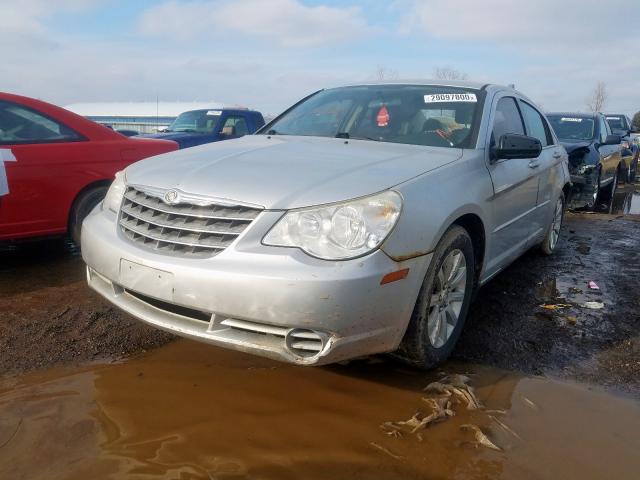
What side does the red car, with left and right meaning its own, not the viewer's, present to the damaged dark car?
back

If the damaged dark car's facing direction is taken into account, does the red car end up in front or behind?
in front

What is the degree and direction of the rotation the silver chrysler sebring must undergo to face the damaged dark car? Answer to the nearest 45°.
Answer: approximately 180°

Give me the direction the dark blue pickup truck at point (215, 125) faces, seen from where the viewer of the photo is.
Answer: facing the viewer and to the left of the viewer

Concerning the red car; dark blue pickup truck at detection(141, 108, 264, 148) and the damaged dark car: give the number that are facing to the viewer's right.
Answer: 0

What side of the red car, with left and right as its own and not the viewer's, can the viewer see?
left

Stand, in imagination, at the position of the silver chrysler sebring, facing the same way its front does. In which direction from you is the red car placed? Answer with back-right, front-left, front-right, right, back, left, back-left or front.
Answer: right

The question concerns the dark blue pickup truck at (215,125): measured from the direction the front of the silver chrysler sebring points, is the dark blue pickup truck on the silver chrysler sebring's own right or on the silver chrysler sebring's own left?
on the silver chrysler sebring's own right

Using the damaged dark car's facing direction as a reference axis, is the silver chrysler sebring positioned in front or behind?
in front
